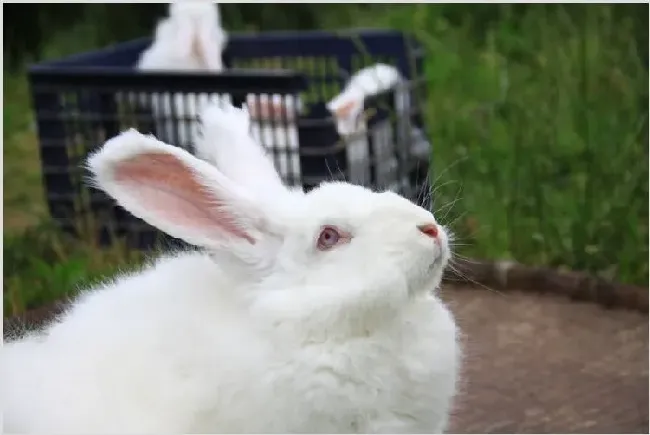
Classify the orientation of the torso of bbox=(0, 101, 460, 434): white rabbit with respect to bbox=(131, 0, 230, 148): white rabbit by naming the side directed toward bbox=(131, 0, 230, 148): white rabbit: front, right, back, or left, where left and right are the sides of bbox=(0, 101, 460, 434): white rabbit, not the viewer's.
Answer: left

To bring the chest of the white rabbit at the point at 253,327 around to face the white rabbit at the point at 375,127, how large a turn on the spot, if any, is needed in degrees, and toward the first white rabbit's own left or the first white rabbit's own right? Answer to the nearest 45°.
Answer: approximately 90° to the first white rabbit's own left

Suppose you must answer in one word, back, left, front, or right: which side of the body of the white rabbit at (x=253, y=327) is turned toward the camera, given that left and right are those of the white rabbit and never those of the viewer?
right
